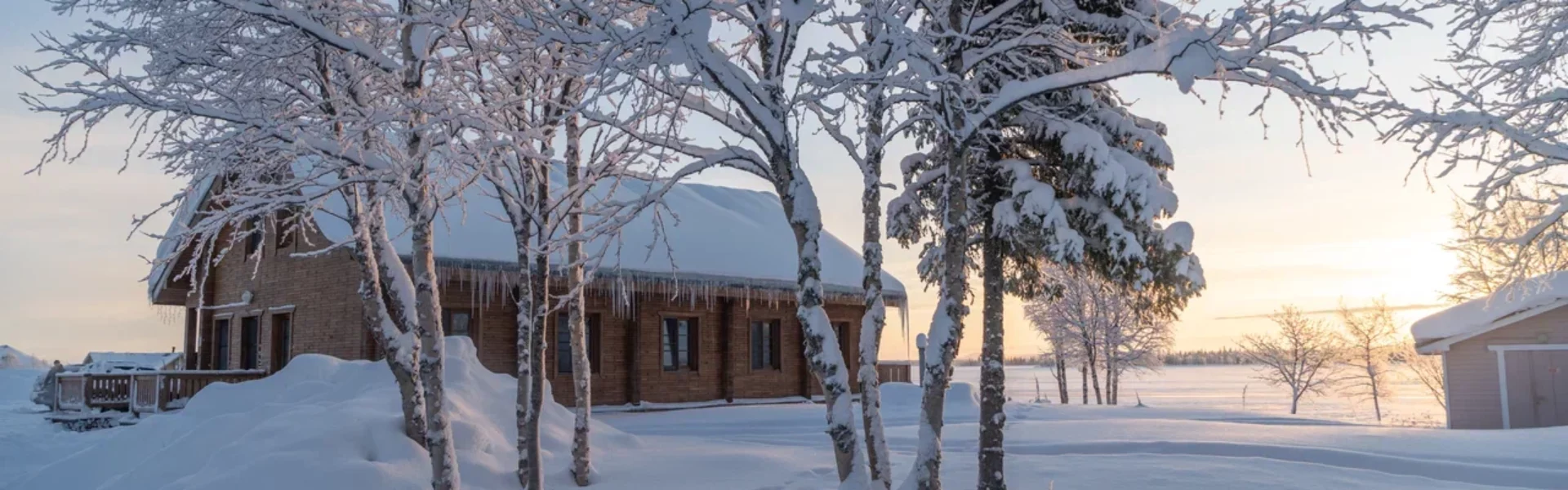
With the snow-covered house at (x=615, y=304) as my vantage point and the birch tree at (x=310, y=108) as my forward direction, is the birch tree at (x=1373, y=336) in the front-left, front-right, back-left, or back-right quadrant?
back-left

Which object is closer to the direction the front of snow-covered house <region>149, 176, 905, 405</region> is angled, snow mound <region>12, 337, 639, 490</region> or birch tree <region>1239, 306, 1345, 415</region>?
the snow mound

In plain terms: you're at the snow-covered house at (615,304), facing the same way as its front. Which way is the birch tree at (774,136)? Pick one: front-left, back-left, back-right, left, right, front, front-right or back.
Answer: front-left

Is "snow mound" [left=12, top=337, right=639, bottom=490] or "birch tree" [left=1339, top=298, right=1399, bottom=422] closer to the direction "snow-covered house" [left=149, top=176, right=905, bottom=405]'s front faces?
the snow mound

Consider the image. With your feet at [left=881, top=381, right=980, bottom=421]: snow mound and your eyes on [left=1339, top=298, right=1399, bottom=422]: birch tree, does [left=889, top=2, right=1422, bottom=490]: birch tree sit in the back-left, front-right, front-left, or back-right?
back-right

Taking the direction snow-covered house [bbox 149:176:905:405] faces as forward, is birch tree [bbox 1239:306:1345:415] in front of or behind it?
behind

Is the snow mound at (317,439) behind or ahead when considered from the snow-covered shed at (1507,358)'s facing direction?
ahead

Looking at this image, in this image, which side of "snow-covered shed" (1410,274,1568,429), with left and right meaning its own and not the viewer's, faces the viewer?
front

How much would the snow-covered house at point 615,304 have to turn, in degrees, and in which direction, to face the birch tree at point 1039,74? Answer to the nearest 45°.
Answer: approximately 45° to its left

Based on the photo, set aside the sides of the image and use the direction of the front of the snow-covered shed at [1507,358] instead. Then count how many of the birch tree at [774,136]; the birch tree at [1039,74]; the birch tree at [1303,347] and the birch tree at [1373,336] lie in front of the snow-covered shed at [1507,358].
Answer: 2

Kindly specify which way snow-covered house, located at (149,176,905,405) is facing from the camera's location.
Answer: facing the viewer and to the left of the viewer
